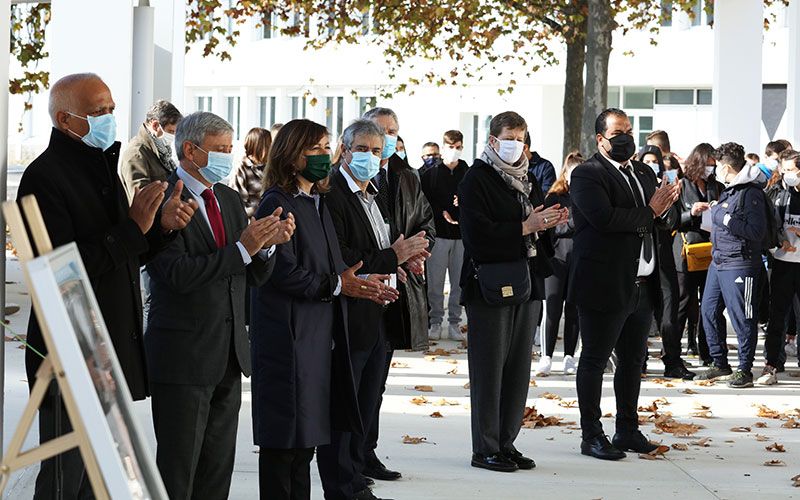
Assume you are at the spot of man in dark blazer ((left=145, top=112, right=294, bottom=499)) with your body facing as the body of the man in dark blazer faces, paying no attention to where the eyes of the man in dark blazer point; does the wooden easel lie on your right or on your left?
on your right

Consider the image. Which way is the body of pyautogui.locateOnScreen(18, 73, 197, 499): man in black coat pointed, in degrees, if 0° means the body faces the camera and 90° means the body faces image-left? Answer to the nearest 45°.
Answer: approximately 315°

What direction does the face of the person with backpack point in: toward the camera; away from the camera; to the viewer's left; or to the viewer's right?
to the viewer's left

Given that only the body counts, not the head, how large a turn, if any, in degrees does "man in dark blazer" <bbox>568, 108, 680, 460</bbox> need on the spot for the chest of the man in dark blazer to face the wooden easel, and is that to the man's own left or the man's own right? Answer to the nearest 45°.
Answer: approximately 45° to the man's own right

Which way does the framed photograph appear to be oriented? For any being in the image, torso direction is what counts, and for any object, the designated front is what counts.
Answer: to the viewer's right

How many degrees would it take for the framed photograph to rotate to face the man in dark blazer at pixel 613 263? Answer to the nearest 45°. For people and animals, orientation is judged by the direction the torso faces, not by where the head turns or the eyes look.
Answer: approximately 45° to its left

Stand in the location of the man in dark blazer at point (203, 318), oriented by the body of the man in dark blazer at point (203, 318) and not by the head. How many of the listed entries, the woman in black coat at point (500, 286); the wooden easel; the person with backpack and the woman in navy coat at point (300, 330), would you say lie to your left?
3

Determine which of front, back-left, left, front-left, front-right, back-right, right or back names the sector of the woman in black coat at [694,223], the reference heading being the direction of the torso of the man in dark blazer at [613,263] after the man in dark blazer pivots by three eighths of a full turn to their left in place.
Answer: front
